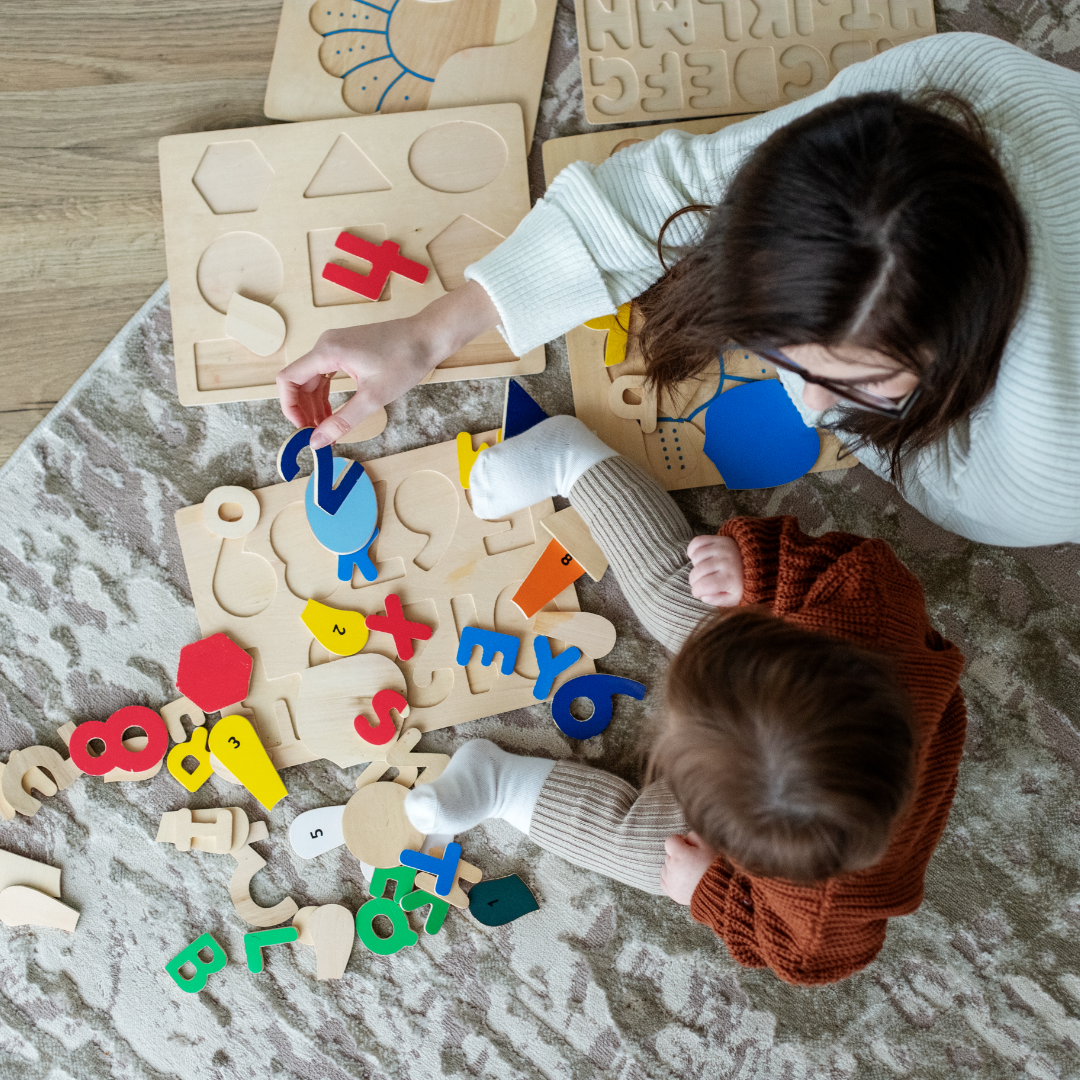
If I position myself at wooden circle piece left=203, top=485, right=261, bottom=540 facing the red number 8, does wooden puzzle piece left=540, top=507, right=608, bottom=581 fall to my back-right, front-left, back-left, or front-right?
back-left

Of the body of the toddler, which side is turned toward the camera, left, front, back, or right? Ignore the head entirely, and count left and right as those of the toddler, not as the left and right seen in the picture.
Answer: left
